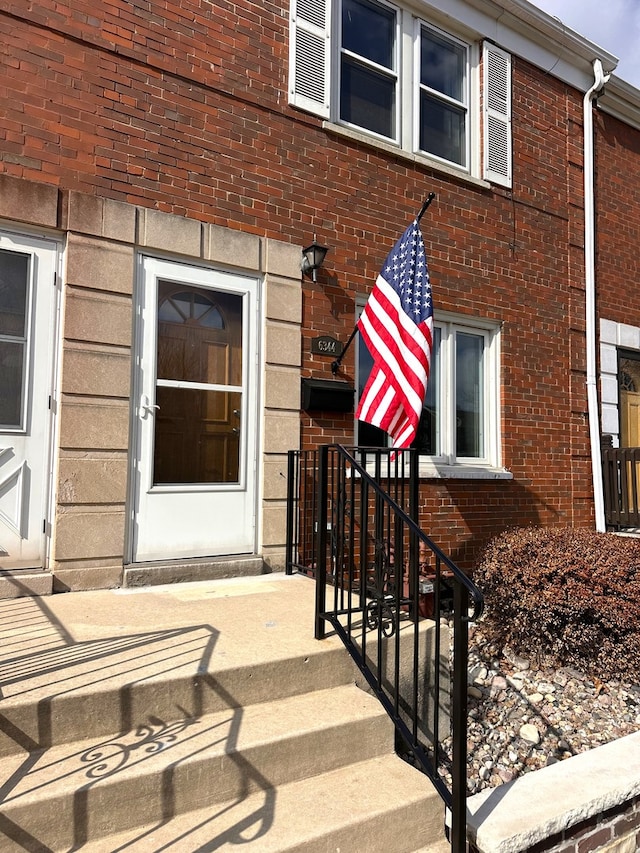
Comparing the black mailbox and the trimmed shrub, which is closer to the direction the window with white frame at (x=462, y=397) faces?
the trimmed shrub

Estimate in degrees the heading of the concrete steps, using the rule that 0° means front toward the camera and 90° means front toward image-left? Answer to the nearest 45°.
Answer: approximately 315°

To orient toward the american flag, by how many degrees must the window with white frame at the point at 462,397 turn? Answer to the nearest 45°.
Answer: approximately 45° to its right

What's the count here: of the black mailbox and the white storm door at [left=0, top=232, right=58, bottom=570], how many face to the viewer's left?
0

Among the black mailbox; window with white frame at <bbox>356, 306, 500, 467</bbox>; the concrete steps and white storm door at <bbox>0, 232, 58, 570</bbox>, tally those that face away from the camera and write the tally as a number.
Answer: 0

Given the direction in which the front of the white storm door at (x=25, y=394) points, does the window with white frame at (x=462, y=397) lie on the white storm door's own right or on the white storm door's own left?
on the white storm door's own left

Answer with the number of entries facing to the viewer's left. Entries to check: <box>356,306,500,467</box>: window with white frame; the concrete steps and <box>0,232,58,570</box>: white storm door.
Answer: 0

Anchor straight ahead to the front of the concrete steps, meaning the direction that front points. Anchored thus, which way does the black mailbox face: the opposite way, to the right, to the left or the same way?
the same way

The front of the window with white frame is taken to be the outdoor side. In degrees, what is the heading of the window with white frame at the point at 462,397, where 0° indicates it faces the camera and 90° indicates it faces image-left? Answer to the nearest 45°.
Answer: approximately 315°

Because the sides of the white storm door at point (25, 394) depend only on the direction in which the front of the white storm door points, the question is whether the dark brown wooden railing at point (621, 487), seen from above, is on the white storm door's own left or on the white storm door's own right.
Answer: on the white storm door's own left

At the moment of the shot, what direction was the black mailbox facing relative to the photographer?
facing the viewer and to the right of the viewer

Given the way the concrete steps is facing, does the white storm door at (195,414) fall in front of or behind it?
behind

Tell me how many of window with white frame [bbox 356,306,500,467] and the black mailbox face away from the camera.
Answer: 0

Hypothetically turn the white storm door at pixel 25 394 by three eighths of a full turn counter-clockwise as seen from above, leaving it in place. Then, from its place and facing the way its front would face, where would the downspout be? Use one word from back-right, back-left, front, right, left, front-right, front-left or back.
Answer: right
